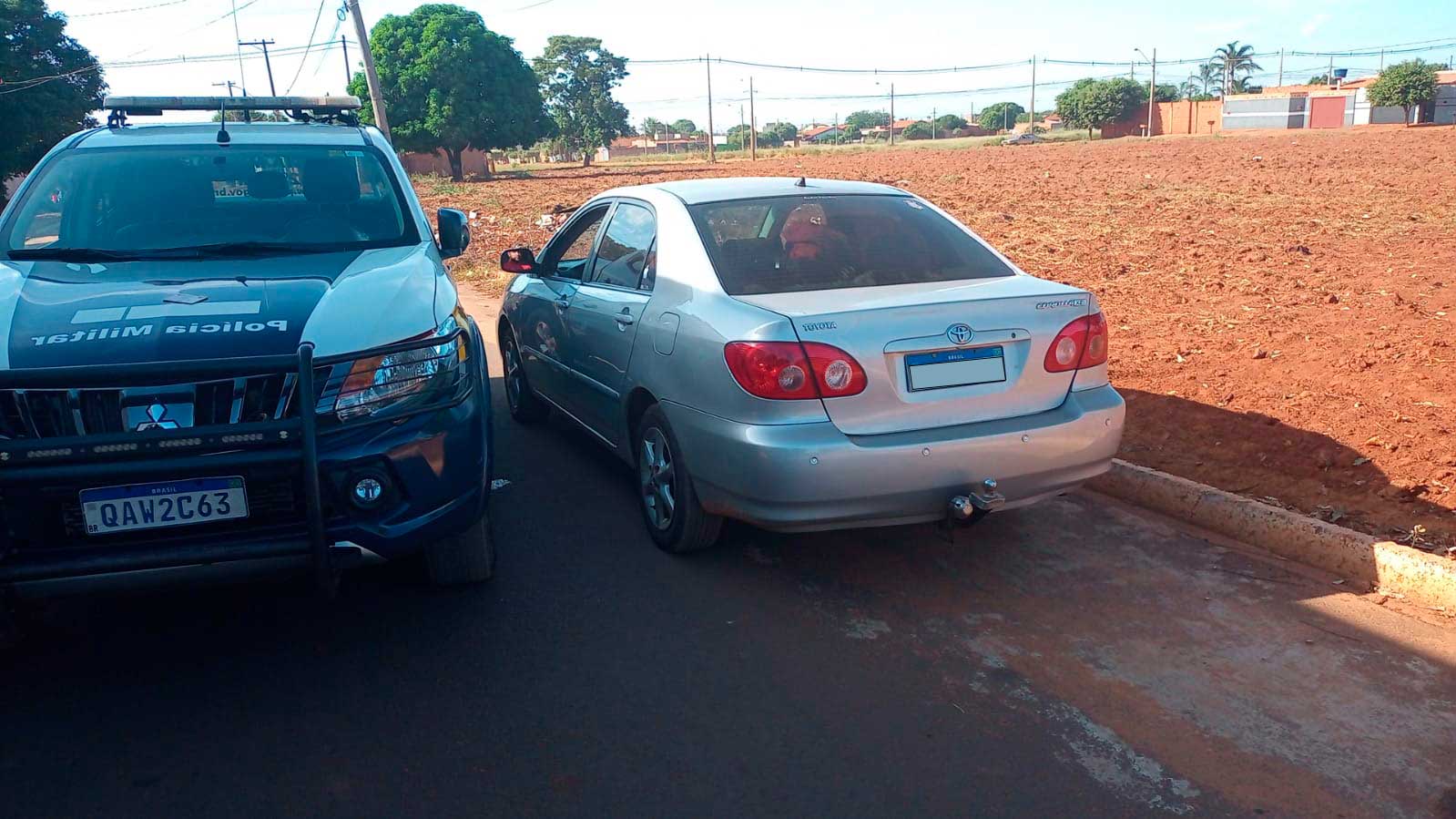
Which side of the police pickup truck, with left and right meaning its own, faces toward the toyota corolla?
left

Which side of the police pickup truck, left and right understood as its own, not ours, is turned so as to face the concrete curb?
left

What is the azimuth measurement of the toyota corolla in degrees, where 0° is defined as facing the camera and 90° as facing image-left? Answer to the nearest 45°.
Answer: approximately 135°

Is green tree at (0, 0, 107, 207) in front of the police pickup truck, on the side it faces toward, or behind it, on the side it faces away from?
behind

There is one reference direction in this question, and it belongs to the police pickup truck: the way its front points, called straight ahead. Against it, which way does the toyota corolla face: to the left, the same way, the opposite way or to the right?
the opposite way

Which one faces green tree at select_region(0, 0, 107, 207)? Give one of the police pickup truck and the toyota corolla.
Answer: the toyota corolla

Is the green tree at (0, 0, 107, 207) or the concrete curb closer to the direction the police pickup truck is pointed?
the concrete curb

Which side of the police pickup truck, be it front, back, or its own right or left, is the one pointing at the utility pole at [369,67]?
back

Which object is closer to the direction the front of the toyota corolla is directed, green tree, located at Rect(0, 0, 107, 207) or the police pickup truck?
the green tree

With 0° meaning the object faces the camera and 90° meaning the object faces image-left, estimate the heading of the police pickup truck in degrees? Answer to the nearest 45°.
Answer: approximately 0°
